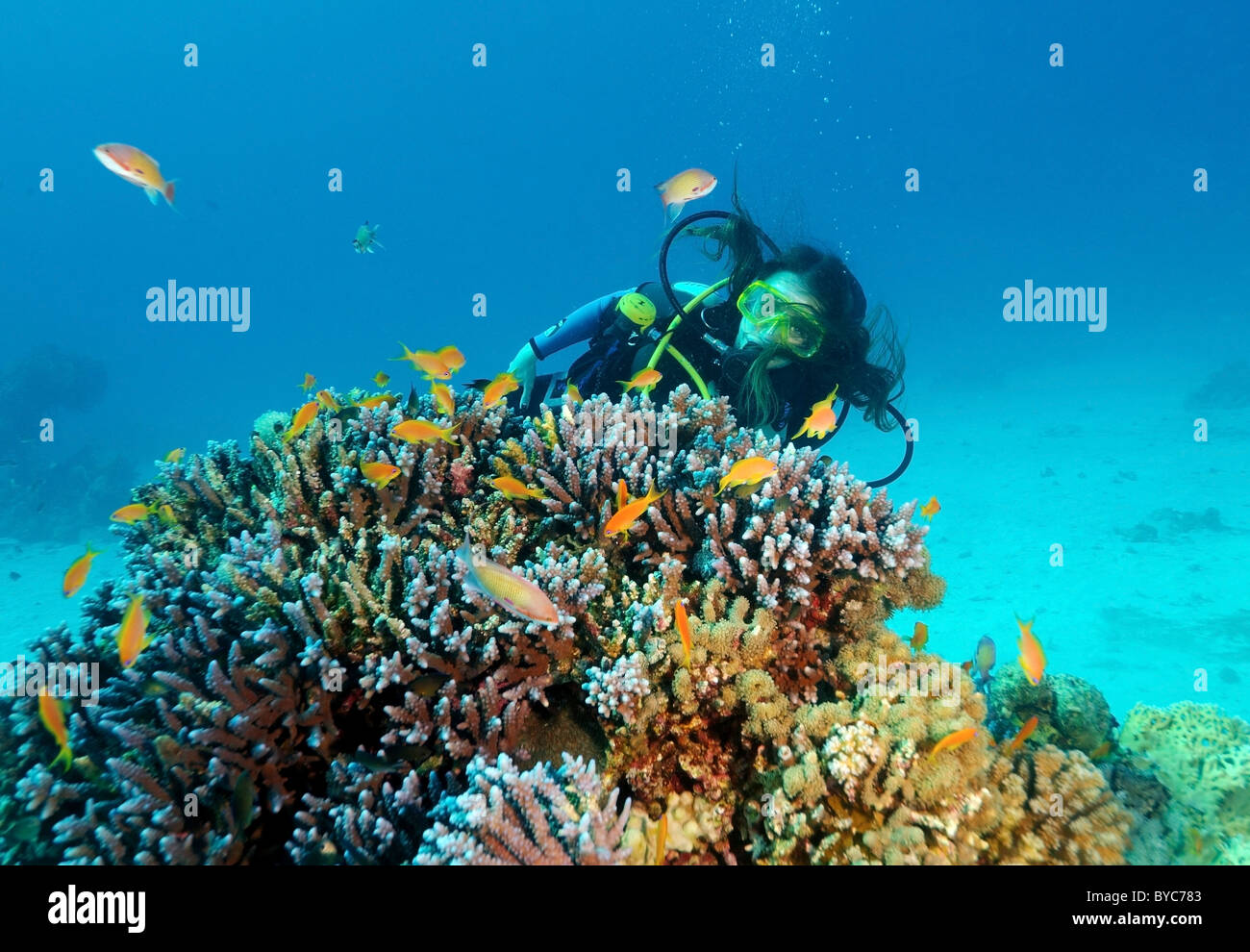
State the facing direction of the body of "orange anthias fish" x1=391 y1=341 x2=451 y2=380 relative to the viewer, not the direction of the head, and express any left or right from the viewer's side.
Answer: facing to the right of the viewer

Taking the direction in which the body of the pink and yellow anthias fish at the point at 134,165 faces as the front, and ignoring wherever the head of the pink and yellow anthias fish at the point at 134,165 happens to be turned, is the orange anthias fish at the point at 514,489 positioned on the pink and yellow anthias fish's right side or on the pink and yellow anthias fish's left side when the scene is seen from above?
on the pink and yellow anthias fish's left side

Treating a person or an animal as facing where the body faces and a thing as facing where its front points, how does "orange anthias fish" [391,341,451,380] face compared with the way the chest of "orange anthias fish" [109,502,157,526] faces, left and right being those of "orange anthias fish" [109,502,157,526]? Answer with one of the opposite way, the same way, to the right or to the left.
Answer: the opposite way

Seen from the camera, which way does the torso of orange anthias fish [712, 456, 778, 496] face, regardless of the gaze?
to the viewer's right
